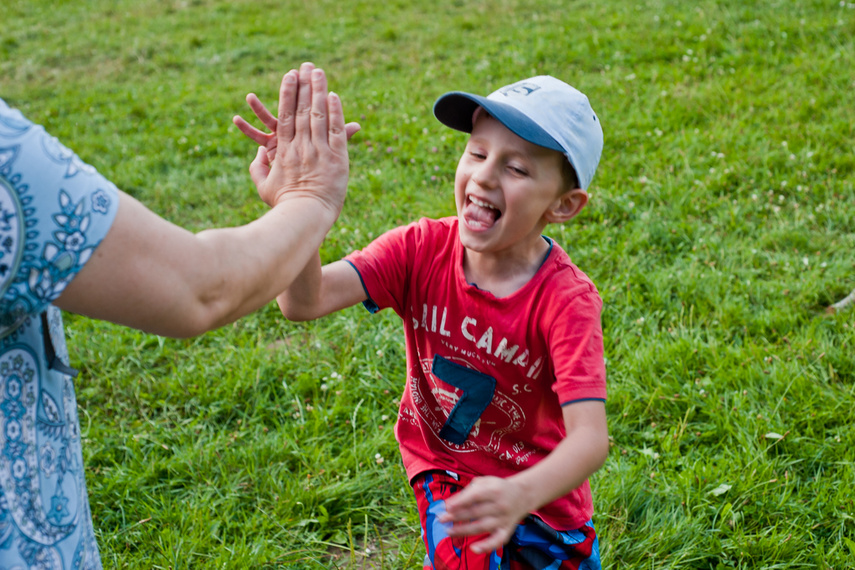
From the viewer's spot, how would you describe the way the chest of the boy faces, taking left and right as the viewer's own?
facing the viewer and to the left of the viewer

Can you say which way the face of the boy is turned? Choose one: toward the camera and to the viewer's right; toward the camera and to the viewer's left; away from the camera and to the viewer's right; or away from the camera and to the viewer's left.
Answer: toward the camera and to the viewer's left
